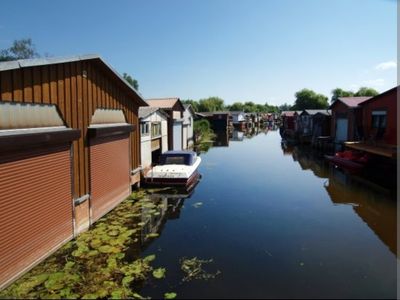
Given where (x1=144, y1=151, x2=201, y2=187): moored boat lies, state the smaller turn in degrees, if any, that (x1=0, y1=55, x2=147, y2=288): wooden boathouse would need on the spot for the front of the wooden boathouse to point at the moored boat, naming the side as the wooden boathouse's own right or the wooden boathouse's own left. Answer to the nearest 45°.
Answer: approximately 90° to the wooden boathouse's own left

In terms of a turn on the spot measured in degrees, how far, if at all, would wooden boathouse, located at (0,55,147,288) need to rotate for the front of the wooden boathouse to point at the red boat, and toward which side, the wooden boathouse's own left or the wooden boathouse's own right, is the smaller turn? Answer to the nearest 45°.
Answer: approximately 45° to the wooden boathouse's own left

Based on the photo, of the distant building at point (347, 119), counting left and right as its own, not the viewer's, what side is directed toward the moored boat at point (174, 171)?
front

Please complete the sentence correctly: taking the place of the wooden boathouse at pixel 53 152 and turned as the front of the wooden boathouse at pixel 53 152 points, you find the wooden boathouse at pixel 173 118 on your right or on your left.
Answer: on your left

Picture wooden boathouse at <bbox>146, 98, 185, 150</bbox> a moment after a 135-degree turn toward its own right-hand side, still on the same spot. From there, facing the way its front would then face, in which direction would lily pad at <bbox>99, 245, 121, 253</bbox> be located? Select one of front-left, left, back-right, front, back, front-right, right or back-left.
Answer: left

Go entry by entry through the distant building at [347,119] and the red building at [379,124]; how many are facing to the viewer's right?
0

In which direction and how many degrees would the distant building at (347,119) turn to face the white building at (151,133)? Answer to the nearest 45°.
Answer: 0° — it already faces it

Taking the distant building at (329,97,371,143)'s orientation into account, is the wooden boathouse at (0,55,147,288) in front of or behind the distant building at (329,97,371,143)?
in front

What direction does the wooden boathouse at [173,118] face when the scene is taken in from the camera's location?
facing the viewer and to the right of the viewer

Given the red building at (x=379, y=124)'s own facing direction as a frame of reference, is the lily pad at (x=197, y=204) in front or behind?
in front

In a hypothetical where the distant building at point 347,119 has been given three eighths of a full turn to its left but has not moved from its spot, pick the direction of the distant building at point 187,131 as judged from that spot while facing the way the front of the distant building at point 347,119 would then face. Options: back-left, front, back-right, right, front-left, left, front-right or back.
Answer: back

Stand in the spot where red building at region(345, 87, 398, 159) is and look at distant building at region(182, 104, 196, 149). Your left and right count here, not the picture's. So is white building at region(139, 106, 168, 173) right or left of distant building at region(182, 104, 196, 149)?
left

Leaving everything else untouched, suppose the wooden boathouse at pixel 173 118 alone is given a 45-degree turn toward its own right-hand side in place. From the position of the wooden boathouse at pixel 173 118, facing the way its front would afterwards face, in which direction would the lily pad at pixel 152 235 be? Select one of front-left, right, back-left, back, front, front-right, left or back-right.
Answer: front

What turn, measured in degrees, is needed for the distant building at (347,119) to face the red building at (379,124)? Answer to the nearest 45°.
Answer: approximately 45° to its left

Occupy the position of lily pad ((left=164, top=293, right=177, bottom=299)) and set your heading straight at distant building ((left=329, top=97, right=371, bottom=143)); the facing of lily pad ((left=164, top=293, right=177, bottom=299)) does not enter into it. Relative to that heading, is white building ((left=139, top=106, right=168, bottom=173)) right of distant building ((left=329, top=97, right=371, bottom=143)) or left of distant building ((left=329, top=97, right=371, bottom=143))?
left
